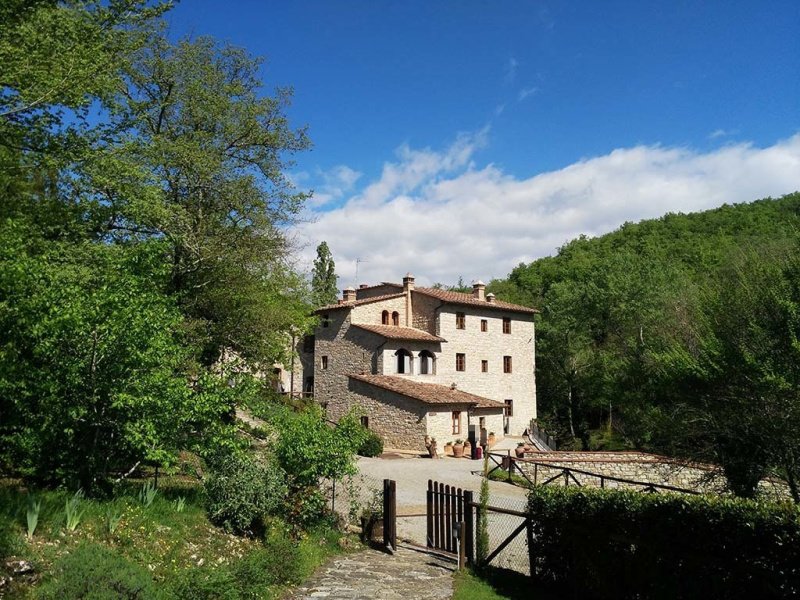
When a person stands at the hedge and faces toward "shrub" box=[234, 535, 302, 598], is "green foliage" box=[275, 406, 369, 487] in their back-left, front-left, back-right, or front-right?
front-right

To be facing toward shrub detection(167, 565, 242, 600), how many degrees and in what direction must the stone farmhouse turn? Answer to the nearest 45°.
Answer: approximately 45° to its right

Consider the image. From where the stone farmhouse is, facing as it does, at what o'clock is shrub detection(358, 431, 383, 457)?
The shrub is roughly at 2 o'clock from the stone farmhouse.

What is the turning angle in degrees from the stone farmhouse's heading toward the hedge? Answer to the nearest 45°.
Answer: approximately 45° to its right

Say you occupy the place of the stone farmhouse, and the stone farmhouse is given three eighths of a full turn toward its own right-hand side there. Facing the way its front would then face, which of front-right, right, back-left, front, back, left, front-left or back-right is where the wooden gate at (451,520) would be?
left

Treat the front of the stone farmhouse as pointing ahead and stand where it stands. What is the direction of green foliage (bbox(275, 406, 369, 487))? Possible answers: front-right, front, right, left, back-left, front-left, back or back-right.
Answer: front-right

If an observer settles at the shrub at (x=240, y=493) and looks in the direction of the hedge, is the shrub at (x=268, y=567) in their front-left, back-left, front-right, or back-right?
front-right

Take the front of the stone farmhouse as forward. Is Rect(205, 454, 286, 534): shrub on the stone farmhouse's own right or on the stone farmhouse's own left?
on the stone farmhouse's own right

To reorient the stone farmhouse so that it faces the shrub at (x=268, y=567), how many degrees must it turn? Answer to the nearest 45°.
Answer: approximately 45° to its right

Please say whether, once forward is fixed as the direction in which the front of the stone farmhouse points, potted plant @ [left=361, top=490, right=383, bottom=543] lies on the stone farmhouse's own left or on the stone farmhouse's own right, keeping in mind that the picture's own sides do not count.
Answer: on the stone farmhouse's own right

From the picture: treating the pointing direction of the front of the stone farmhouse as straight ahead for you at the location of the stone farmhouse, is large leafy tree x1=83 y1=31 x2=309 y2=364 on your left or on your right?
on your right
